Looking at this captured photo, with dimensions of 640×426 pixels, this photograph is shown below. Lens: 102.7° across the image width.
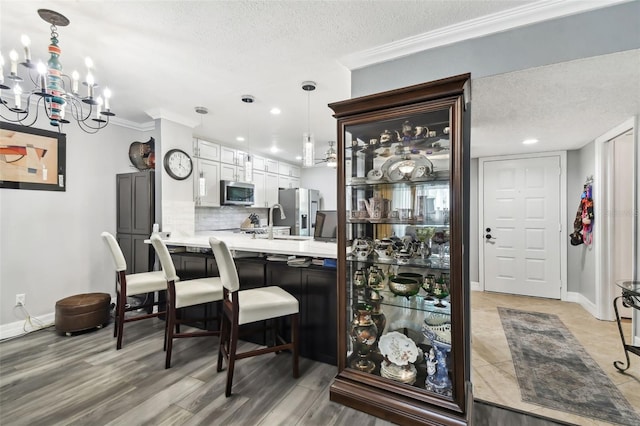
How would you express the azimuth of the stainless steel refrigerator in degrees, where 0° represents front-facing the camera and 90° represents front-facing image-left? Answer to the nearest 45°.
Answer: approximately 315°

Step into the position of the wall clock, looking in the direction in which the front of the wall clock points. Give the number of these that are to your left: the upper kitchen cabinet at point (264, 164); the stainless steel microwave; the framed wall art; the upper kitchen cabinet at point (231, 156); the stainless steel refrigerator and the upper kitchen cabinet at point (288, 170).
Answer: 5

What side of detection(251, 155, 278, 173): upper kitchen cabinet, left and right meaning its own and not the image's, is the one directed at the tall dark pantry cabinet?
right

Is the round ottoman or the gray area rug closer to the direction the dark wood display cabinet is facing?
the round ottoman

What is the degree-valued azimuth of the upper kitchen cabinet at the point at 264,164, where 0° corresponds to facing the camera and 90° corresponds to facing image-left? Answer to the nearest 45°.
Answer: approximately 315°

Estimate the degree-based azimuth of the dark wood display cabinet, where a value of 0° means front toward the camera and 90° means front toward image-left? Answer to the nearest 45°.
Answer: approximately 45°
